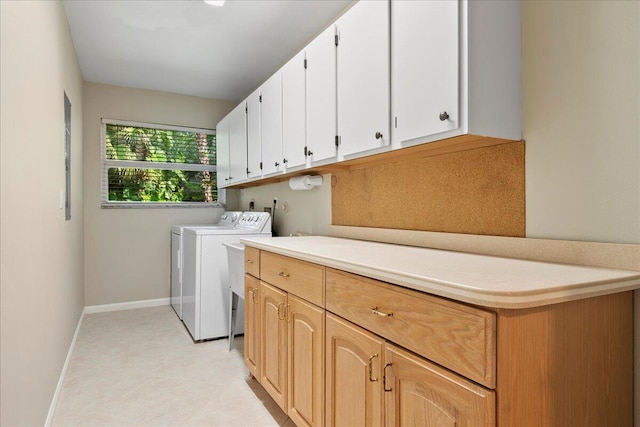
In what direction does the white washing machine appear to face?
to the viewer's left

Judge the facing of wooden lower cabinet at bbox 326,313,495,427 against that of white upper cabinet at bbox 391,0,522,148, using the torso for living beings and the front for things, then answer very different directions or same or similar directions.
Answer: same or similar directions

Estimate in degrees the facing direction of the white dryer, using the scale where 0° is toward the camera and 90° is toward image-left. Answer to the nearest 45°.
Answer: approximately 90°

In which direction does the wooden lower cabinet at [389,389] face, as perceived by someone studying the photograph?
facing the viewer and to the left of the viewer

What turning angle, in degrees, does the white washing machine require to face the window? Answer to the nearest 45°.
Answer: approximately 45° to its right

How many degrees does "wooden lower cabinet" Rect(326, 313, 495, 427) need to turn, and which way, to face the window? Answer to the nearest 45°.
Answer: approximately 90° to its right

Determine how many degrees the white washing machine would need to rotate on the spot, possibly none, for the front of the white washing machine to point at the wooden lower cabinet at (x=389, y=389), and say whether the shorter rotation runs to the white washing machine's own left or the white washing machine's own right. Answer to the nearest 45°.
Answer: approximately 90° to the white washing machine's own left

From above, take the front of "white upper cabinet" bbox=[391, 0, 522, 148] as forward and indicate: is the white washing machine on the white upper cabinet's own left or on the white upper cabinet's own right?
on the white upper cabinet's own right

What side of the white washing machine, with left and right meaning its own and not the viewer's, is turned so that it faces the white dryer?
right

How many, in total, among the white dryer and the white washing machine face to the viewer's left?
2

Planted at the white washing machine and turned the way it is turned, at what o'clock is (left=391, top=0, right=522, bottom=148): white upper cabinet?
The white upper cabinet is roughly at 8 o'clock from the white washing machine.

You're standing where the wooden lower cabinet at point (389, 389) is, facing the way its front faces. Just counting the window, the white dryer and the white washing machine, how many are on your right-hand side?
3

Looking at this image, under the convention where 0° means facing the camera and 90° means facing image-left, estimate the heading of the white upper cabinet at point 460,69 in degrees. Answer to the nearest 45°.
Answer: approximately 45°
